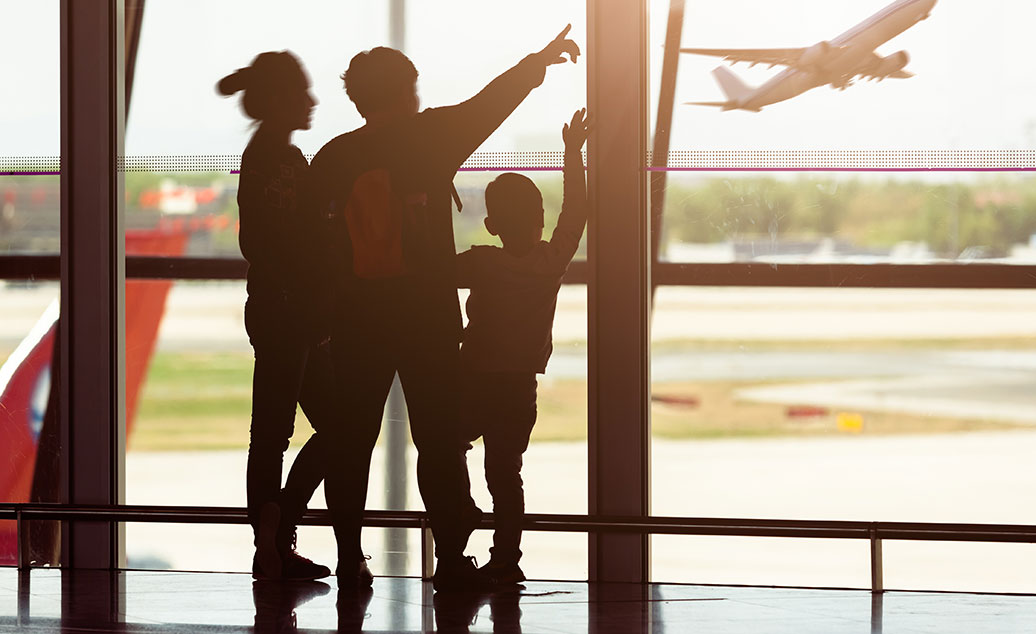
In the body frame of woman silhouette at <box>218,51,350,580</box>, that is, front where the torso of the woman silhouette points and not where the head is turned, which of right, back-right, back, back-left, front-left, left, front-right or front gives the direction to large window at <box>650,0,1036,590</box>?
front

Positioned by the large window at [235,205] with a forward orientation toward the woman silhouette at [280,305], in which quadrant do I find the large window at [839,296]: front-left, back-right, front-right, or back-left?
front-left

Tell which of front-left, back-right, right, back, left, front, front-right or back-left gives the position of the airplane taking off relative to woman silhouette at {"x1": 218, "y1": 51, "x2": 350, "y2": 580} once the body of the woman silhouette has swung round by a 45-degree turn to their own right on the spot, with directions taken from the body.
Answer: front-left
